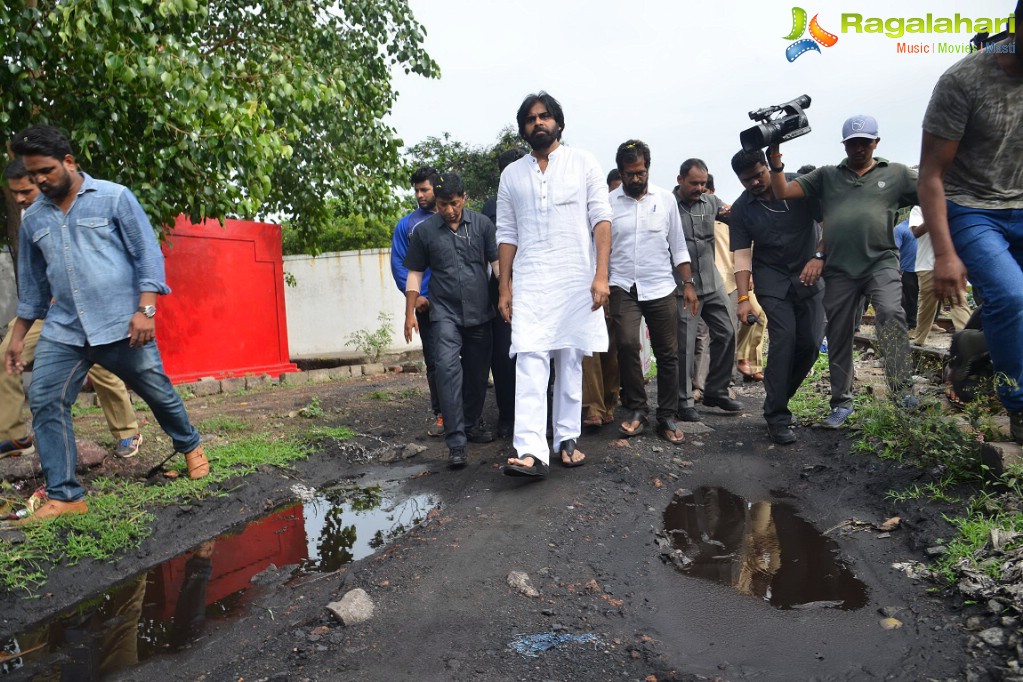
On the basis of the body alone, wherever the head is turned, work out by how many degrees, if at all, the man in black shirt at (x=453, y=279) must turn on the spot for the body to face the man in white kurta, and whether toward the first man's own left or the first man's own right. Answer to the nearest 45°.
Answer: approximately 45° to the first man's own left

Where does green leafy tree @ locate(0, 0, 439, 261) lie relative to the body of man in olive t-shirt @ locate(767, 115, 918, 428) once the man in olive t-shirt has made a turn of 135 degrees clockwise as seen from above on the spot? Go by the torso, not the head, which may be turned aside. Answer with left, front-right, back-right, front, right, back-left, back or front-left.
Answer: front-left

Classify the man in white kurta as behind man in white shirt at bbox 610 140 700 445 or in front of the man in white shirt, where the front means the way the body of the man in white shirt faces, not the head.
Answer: in front

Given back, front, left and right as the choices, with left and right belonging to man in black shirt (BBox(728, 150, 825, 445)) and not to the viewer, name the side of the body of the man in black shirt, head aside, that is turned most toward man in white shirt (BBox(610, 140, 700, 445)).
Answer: right

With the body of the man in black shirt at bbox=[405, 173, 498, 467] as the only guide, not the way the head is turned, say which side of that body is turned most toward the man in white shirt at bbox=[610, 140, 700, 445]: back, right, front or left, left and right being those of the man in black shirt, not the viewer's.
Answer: left

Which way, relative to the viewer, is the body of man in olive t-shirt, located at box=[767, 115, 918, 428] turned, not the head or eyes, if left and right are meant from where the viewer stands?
facing the viewer

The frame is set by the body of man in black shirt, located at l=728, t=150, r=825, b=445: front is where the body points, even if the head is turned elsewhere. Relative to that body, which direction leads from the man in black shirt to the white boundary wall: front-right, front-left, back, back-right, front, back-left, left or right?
back-right

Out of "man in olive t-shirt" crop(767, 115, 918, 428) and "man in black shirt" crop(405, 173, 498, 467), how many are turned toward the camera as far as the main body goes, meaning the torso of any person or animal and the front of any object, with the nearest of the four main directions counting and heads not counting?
2

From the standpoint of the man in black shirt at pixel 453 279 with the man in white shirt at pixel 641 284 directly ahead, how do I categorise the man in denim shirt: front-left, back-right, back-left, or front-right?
back-right

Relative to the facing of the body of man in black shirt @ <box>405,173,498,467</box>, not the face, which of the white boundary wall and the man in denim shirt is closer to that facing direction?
the man in denim shirt

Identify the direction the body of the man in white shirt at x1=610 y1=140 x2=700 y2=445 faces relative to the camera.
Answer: toward the camera

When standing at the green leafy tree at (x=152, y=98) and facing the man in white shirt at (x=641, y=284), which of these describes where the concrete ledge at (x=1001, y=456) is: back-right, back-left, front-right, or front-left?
front-right

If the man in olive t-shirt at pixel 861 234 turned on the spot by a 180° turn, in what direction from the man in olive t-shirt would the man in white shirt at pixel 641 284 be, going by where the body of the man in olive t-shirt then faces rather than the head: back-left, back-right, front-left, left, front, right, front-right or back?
left
